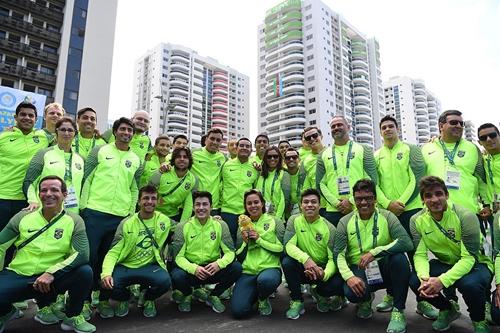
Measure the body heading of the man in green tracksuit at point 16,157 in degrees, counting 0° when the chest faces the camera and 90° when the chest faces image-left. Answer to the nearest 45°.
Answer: approximately 0°

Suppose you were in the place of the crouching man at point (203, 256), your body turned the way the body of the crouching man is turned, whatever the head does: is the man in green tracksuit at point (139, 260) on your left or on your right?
on your right

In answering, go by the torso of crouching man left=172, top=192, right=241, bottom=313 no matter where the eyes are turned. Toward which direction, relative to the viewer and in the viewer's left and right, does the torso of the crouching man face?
facing the viewer

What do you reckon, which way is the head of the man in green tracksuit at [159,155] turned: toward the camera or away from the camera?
toward the camera

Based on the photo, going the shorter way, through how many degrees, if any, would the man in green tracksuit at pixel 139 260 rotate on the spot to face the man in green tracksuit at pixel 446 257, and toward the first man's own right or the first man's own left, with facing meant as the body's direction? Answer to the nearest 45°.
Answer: approximately 45° to the first man's own left

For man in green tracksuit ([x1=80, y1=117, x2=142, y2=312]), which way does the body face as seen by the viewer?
toward the camera

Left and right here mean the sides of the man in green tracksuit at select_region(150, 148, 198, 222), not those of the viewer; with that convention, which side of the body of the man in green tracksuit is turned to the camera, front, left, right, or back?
front

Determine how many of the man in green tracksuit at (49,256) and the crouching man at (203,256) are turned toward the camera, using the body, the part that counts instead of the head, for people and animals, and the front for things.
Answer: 2

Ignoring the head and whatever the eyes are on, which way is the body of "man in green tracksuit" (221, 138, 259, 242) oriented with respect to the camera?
toward the camera

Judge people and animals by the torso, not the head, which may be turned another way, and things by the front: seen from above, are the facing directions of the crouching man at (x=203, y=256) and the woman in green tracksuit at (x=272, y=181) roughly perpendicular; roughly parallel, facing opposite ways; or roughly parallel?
roughly parallel

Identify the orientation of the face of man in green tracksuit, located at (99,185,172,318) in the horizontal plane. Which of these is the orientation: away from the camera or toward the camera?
toward the camera

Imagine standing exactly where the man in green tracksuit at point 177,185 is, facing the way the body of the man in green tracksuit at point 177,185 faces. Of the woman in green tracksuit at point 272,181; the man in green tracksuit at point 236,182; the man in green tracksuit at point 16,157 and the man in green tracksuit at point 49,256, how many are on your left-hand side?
2

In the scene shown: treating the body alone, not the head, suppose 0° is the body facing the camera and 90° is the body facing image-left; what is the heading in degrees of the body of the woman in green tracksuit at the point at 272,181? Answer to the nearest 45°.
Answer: approximately 0°

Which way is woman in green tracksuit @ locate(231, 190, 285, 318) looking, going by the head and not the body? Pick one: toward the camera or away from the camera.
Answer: toward the camera

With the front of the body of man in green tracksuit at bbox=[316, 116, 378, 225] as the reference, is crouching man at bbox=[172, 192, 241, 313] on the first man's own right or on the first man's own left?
on the first man's own right
